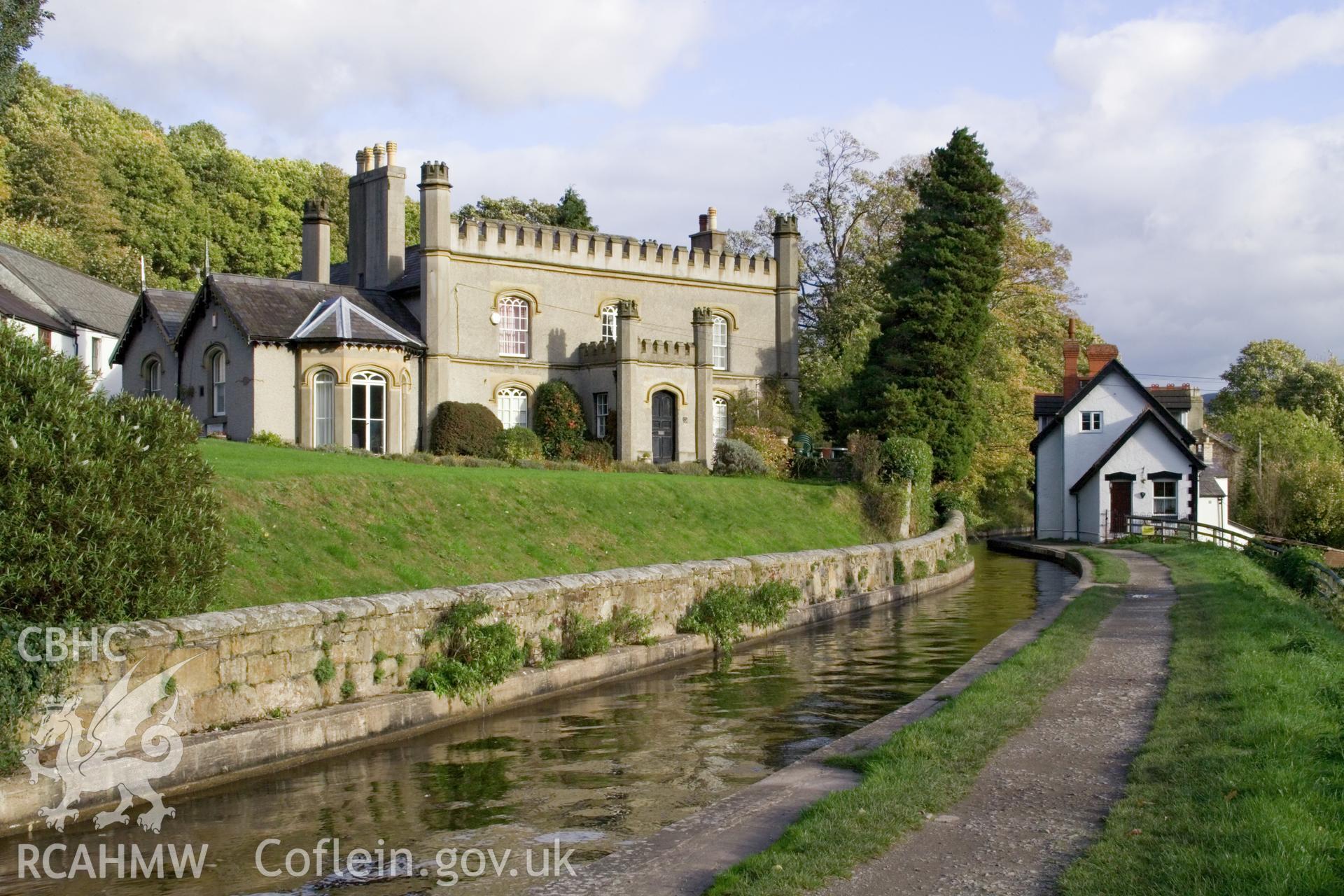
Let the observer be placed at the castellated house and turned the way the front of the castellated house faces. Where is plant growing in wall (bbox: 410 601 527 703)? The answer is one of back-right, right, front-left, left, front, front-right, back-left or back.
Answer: front-right

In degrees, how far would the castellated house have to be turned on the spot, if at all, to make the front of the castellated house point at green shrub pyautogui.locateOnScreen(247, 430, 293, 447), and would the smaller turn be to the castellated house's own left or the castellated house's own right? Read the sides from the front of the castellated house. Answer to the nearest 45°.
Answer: approximately 90° to the castellated house's own right

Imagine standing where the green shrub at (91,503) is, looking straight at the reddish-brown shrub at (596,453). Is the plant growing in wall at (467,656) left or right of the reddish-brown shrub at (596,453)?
right

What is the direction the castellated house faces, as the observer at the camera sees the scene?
facing the viewer and to the right of the viewer

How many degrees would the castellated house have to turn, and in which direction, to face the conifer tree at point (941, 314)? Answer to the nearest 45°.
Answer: approximately 45° to its left

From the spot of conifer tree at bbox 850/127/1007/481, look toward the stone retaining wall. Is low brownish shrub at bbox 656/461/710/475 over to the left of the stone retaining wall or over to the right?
right

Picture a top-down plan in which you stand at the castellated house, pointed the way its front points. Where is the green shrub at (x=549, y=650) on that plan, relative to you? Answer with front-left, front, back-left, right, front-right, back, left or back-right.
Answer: front-right

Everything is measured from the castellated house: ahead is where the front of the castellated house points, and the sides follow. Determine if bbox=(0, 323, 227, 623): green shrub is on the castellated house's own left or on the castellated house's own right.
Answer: on the castellated house's own right

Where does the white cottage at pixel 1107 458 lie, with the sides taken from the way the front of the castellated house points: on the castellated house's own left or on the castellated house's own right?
on the castellated house's own left
